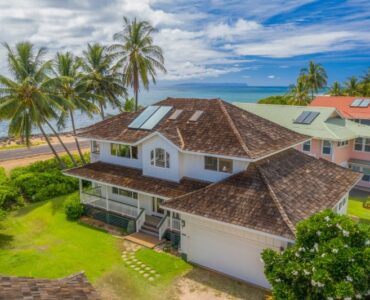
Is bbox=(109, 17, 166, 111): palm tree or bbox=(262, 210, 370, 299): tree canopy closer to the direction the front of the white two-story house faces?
the tree canopy

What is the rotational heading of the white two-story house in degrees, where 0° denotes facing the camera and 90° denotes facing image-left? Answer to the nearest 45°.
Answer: approximately 45°

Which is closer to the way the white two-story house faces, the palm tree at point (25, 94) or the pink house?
the palm tree

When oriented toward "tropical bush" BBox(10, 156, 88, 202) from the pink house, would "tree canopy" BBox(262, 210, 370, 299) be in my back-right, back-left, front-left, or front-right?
front-left

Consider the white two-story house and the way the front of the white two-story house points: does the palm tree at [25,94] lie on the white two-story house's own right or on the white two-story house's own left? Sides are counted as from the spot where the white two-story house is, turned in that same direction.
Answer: on the white two-story house's own right

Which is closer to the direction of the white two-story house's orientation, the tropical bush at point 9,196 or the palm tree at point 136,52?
the tropical bush

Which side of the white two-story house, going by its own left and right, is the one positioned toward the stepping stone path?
front

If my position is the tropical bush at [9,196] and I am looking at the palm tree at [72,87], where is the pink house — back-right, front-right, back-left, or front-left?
front-right

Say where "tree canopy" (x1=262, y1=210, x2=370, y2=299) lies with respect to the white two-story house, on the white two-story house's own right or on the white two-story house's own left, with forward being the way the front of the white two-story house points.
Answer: on the white two-story house's own left

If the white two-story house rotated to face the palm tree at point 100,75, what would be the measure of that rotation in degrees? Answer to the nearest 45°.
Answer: approximately 90° to its right

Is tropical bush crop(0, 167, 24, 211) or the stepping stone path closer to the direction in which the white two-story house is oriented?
the stepping stone path

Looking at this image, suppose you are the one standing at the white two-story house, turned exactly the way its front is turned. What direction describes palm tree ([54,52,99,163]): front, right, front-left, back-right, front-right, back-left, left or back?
right

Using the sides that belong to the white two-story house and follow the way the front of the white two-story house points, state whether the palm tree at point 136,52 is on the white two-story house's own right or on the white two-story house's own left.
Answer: on the white two-story house's own right

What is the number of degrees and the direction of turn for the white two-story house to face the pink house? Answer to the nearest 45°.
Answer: approximately 180°

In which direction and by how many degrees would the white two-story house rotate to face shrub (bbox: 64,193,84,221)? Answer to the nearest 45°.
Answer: approximately 45° to its right
